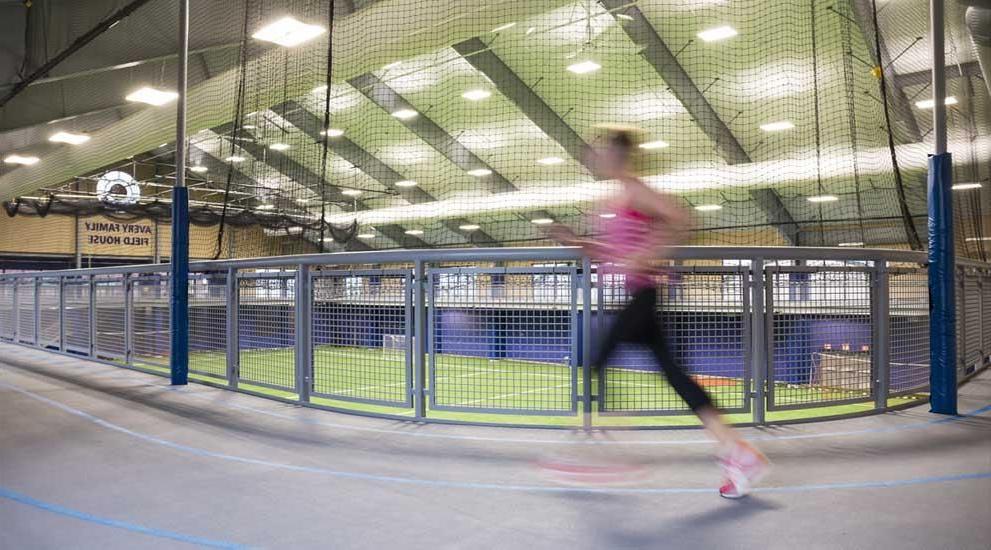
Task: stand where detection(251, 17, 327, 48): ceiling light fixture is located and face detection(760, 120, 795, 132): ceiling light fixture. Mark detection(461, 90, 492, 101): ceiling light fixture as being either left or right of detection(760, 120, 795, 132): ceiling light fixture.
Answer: left

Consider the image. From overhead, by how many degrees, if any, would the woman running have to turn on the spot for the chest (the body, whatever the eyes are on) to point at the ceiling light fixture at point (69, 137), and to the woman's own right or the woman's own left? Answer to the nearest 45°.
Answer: approximately 45° to the woman's own right

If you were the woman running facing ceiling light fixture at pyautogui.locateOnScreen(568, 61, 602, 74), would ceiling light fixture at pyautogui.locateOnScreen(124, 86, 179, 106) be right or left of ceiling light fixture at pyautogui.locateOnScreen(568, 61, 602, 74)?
left

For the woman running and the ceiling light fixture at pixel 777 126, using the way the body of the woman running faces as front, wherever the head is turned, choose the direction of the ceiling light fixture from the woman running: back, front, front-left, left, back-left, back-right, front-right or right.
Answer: right

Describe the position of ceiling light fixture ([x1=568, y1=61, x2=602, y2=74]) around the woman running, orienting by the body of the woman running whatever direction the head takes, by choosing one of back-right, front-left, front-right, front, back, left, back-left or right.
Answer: right

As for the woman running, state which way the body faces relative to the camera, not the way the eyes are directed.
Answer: to the viewer's left

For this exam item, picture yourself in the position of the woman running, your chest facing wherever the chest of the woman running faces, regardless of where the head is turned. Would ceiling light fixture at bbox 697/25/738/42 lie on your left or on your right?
on your right
